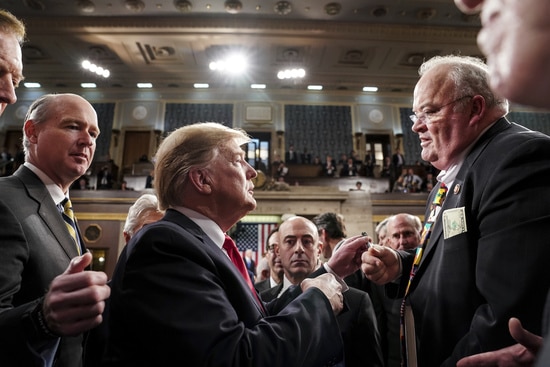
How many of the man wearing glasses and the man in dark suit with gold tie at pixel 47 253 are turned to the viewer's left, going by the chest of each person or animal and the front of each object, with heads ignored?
1

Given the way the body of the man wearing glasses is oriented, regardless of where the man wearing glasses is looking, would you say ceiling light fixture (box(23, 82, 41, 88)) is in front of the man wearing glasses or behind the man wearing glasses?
in front

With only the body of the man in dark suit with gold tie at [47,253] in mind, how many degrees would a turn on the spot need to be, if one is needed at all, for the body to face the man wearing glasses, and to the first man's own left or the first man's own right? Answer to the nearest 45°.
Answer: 0° — they already face them

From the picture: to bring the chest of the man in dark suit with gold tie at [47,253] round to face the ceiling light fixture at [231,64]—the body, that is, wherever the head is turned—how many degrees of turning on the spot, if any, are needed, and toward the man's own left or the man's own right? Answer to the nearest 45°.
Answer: approximately 90° to the man's own left

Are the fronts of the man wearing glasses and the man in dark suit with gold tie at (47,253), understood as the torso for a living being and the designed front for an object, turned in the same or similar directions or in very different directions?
very different directions

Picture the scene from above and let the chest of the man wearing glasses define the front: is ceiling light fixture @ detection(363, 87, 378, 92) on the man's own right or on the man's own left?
on the man's own right

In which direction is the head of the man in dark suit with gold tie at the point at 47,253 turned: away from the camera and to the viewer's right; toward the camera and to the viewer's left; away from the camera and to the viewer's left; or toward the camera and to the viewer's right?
toward the camera and to the viewer's right

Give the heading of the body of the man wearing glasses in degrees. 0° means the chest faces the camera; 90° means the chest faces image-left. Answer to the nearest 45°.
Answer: approximately 90°

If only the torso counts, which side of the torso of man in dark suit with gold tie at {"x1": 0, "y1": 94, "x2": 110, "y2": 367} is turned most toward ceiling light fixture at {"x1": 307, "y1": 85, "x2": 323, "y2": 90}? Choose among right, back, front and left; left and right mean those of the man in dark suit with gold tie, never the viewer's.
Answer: left

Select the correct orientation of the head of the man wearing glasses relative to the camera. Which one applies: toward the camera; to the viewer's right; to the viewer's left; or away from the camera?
to the viewer's left
